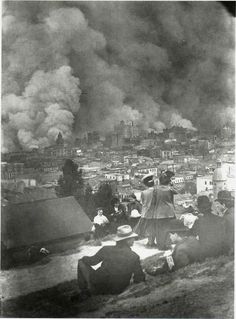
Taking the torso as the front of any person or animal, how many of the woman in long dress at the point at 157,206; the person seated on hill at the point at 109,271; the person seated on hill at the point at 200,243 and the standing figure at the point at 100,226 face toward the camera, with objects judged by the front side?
1

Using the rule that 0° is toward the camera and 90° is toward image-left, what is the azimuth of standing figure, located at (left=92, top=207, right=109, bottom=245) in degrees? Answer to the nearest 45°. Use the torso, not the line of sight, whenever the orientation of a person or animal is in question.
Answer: approximately 0°

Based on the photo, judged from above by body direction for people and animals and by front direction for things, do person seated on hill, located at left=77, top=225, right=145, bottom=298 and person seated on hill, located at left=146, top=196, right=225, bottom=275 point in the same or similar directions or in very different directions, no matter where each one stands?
same or similar directions

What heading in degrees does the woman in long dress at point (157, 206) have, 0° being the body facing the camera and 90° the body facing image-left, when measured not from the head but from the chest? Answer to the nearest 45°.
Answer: approximately 180°

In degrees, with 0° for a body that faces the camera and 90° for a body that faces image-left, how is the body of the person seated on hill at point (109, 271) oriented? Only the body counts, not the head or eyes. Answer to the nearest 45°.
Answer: approximately 135°

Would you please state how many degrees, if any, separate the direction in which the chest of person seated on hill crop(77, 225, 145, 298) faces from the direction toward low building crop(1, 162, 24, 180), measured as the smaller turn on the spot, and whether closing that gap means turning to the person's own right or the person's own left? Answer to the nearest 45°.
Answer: approximately 45° to the person's own left

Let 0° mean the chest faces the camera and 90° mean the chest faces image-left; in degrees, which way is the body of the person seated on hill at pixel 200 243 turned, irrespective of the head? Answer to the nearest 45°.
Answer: approximately 135°

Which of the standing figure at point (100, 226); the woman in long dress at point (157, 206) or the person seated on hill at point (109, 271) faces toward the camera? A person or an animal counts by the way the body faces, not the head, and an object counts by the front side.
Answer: the standing figure
